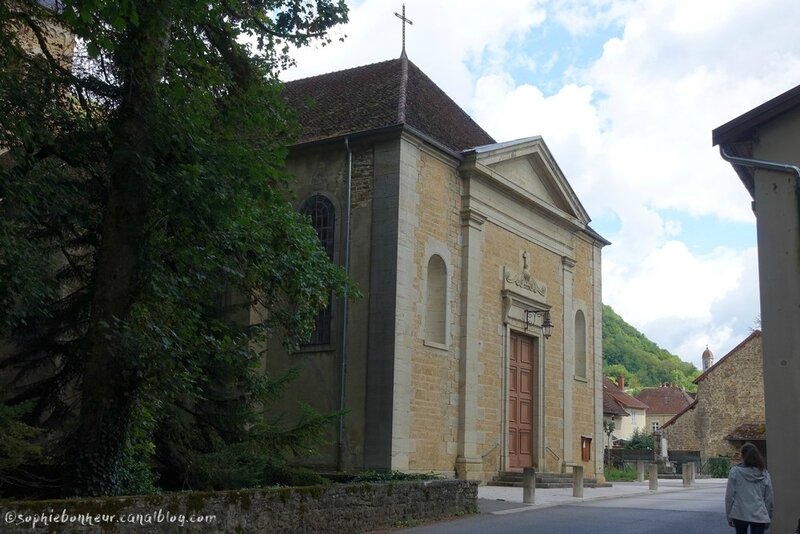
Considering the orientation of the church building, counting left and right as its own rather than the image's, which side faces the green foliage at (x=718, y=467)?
left

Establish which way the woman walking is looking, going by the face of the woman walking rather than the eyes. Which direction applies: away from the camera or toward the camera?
away from the camera

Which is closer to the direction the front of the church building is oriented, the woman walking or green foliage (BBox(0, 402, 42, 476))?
the woman walking

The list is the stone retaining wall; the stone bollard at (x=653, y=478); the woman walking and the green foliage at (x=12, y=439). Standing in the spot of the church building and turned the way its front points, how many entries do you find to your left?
1

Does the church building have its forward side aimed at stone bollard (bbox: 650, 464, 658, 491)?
no

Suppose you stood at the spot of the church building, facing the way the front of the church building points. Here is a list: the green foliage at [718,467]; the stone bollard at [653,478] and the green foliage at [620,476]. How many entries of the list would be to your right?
0

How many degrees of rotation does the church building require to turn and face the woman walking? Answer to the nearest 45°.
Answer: approximately 45° to its right

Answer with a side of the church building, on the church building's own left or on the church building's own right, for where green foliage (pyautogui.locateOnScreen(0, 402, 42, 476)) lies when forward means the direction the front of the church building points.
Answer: on the church building's own right

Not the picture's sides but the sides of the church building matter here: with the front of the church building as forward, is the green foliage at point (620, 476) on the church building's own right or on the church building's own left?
on the church building's own left

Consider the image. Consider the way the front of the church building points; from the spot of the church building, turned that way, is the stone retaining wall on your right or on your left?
on your right

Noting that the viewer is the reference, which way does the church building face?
facing the viewer and to the right of the viewer

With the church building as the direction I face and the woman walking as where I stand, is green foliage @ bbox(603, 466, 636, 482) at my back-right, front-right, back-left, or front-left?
front-right
